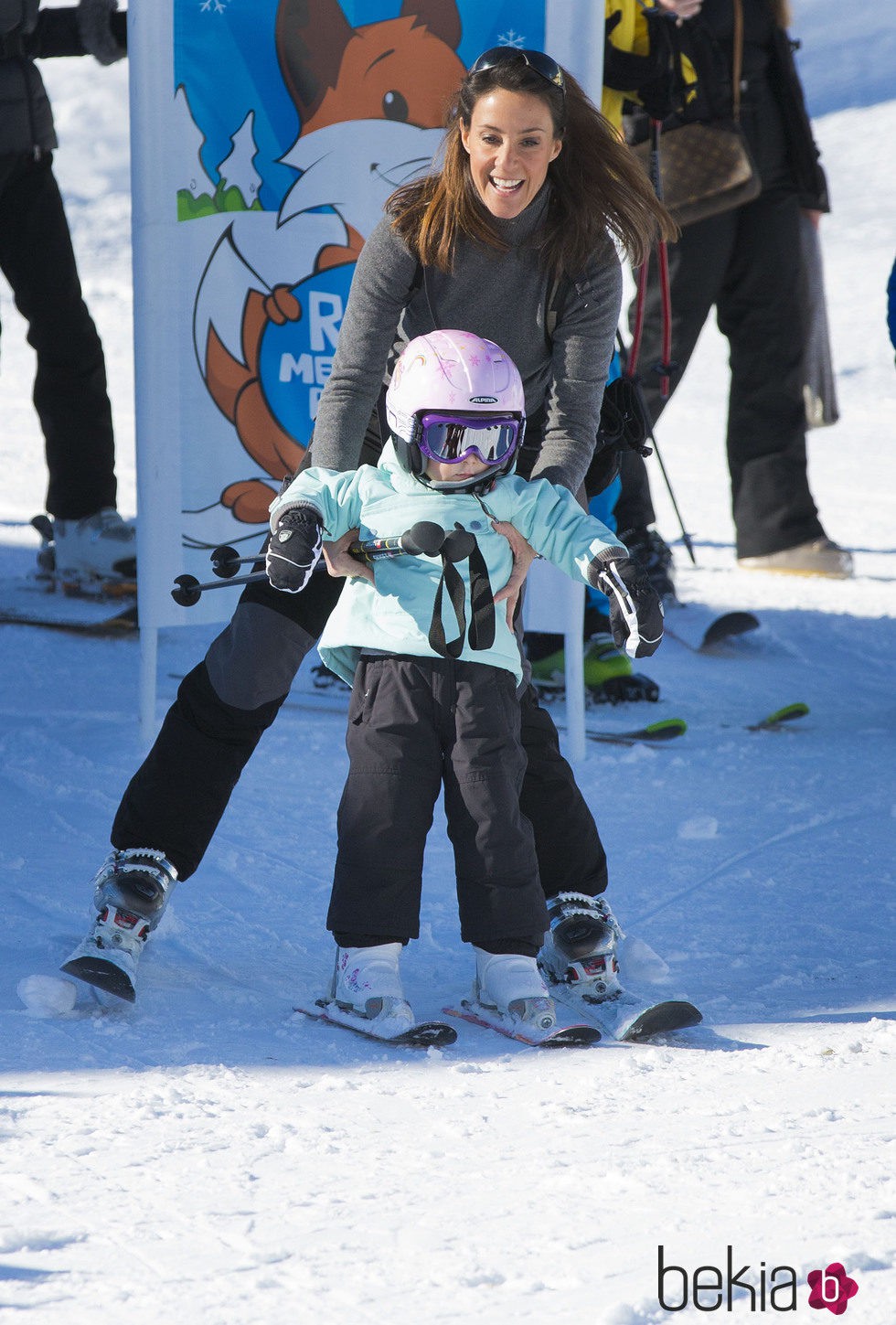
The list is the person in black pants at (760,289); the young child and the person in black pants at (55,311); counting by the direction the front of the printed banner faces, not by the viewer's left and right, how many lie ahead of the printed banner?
1

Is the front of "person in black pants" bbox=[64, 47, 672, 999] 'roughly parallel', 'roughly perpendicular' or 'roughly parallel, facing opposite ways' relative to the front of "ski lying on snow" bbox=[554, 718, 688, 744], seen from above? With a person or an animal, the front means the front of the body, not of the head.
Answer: roughly perpendicular

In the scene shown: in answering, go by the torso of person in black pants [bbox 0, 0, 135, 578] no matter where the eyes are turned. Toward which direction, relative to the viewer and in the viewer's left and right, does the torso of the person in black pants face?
facing to the right of the viewer

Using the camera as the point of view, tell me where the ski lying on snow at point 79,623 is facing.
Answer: facing to the right of the viewer

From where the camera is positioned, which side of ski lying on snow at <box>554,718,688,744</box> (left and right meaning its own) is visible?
right

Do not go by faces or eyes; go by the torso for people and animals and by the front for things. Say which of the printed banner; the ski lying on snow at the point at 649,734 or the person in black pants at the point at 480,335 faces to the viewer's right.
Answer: the ski lying on snow

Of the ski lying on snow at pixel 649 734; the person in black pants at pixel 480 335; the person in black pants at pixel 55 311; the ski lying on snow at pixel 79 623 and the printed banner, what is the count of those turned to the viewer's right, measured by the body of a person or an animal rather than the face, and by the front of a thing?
3

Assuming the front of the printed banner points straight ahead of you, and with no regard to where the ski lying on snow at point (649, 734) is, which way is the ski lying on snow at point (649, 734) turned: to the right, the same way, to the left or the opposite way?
to the left
